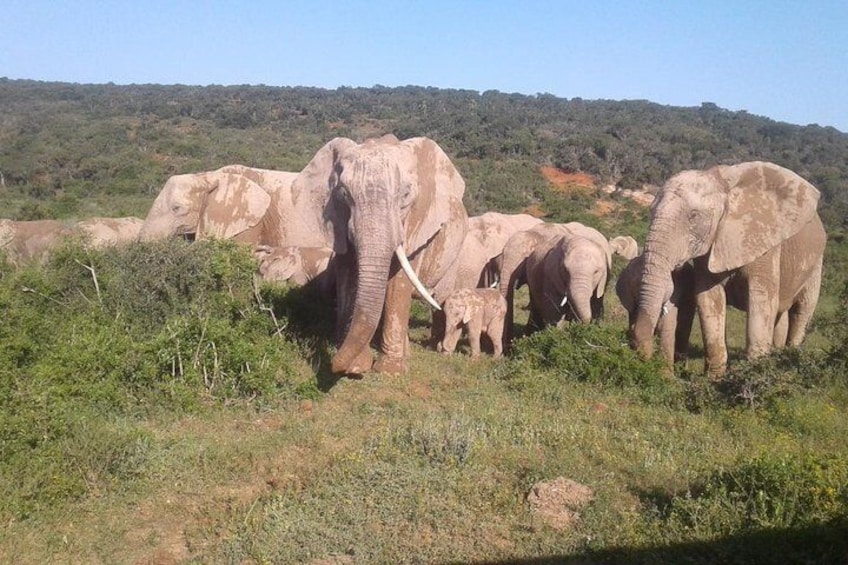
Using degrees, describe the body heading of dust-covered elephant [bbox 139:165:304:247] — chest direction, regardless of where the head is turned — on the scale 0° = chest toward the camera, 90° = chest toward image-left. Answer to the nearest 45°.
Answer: approximately 90°

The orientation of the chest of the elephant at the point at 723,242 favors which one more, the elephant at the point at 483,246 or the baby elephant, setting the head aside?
the baby elephant

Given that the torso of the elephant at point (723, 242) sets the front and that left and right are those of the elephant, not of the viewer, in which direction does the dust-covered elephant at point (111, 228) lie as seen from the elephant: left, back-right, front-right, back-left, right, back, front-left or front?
front-right

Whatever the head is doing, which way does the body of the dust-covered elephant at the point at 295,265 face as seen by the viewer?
to the viewer's left

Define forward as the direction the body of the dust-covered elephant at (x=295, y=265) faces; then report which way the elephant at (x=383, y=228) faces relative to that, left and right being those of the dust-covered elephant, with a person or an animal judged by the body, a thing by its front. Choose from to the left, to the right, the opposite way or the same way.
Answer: to the left

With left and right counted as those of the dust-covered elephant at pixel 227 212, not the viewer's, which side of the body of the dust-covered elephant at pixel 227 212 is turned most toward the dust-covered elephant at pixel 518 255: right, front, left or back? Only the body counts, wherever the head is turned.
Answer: back
